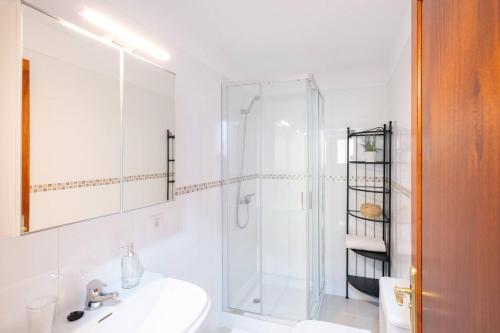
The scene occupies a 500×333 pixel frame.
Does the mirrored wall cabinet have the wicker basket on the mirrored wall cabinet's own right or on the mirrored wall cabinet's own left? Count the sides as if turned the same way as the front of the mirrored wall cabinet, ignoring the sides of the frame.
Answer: on the mirrored wall cabinet's own left

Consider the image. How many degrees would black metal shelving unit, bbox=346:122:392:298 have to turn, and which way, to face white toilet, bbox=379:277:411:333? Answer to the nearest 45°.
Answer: approximately 45° to its left

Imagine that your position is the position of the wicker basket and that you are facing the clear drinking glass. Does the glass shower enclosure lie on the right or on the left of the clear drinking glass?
right

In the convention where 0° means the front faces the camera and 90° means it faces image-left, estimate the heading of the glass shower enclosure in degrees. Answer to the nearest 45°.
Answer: approximately 315°
